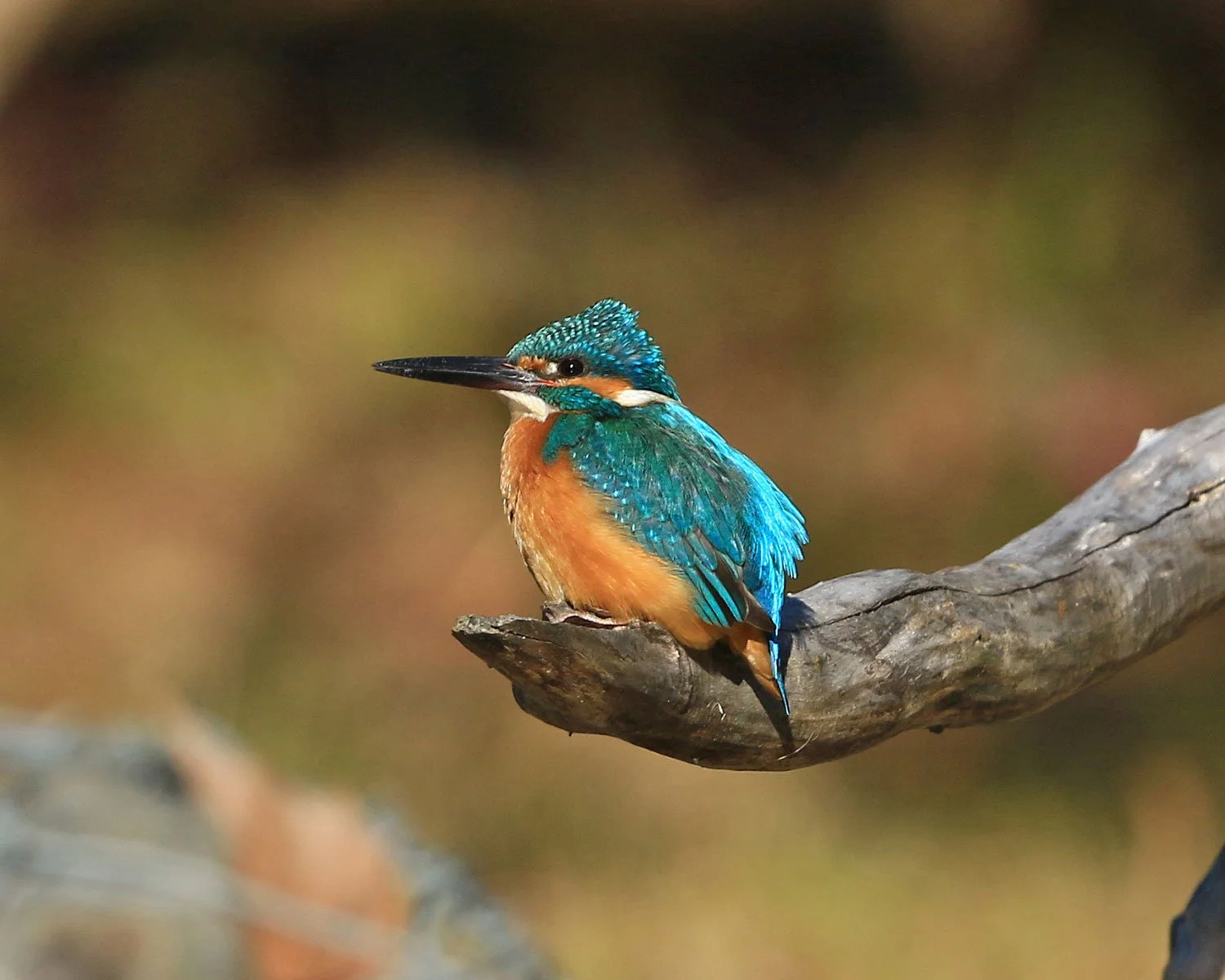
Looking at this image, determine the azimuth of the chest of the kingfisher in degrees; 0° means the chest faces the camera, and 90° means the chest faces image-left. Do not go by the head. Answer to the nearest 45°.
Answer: approximately 90°

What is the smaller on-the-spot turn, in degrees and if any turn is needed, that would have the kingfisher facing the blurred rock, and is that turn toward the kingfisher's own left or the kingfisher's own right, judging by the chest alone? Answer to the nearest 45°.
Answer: approximately 45° to the kingfisher's own left
